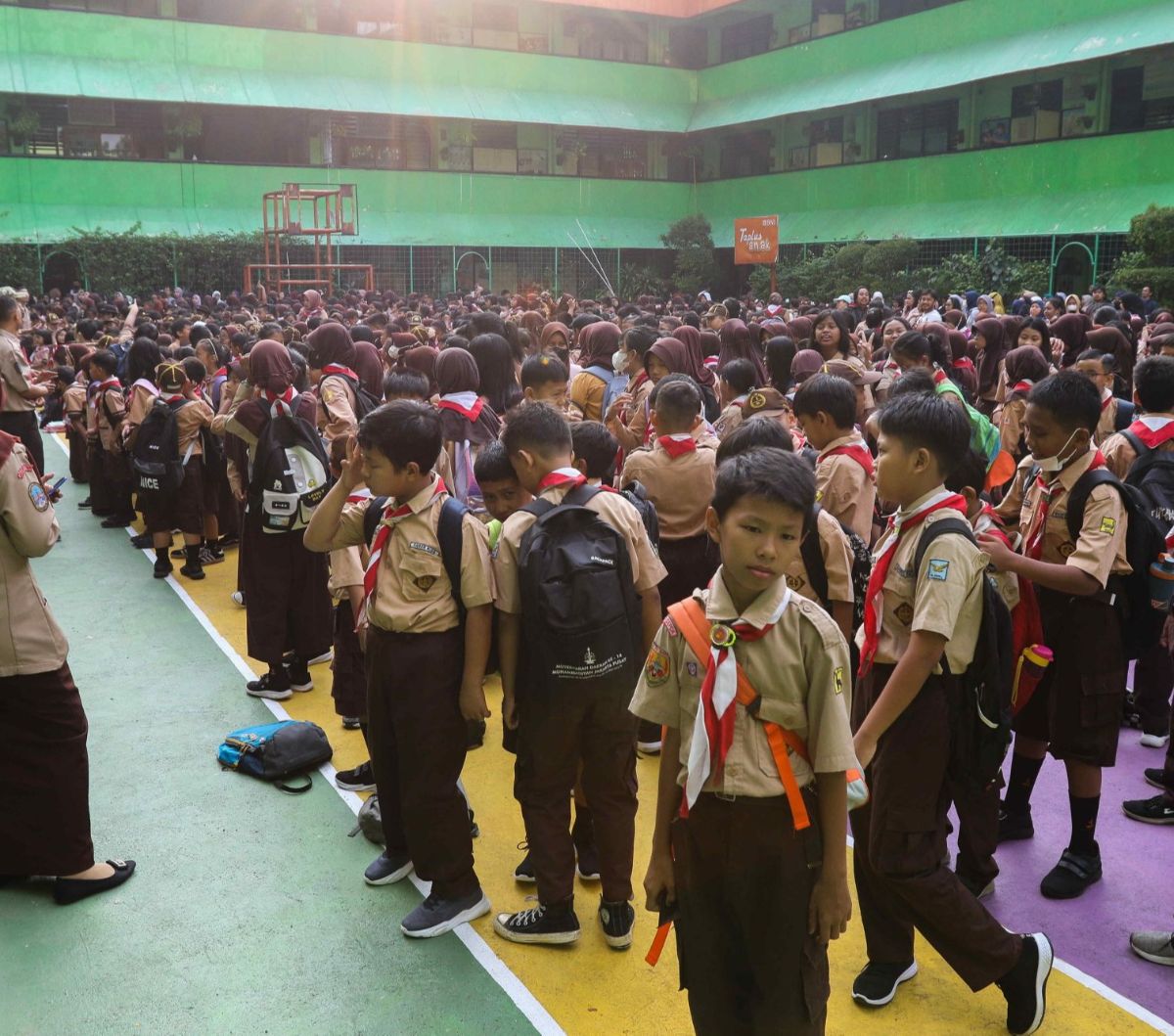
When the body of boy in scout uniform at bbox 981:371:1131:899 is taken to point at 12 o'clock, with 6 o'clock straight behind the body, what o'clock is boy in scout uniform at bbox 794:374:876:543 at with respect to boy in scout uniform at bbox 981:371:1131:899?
boy in scout uniform at bbox 794:374:876:543 is roughly at 2 o'clock from boy in scout uniform at bbox 981:371:1131:899.

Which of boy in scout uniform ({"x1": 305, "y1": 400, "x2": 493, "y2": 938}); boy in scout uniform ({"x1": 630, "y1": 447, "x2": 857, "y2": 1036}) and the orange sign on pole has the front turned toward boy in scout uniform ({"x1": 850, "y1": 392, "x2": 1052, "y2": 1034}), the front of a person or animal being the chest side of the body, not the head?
the orange sign on pole

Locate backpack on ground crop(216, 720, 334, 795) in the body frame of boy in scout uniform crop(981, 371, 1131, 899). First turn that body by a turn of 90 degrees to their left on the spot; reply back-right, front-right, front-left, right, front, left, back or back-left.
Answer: back-right

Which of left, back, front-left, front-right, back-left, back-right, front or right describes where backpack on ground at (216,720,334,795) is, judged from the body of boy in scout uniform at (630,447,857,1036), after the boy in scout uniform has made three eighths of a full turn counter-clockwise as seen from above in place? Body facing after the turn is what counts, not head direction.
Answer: left

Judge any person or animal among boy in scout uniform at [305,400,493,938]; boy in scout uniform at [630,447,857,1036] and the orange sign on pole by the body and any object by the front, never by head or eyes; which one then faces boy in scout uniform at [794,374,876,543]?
the orange sign on pole

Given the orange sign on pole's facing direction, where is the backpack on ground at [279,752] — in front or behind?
in front

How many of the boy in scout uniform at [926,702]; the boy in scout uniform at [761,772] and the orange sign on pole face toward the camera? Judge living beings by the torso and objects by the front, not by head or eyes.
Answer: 2

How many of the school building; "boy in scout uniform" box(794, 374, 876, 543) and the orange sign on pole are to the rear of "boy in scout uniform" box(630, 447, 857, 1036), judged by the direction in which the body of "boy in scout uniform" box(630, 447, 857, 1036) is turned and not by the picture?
3

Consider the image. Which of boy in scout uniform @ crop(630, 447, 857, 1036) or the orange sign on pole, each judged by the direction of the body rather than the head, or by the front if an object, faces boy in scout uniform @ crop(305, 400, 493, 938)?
the orange sign on pole
